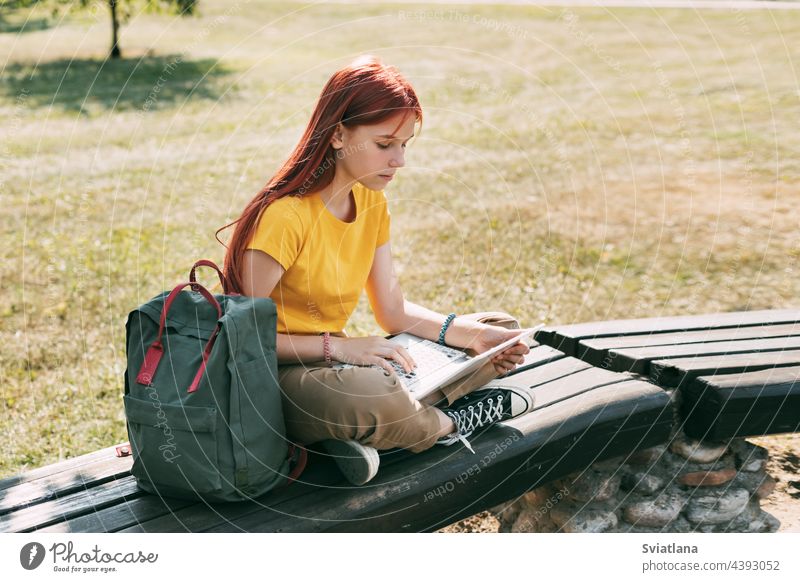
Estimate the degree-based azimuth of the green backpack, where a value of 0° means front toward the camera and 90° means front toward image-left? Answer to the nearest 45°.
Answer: approximately 45°
